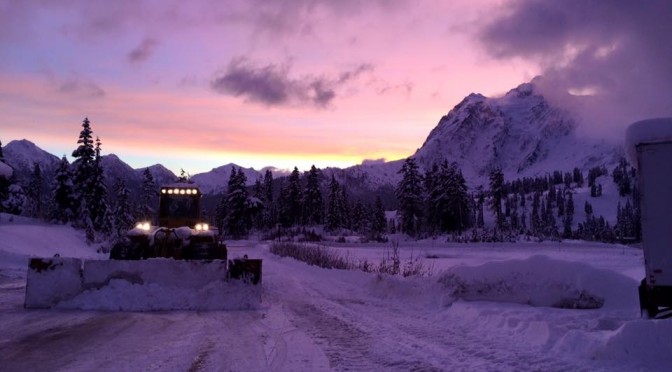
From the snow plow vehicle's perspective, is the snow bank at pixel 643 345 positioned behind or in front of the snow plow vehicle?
in front

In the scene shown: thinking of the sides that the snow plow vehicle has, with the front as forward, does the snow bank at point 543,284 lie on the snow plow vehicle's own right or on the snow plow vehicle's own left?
on the snow plow vehicle's own left

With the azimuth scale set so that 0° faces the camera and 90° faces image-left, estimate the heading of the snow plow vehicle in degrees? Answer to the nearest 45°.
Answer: approximately 0°

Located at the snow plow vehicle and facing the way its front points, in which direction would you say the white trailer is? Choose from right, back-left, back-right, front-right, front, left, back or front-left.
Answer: front-left
